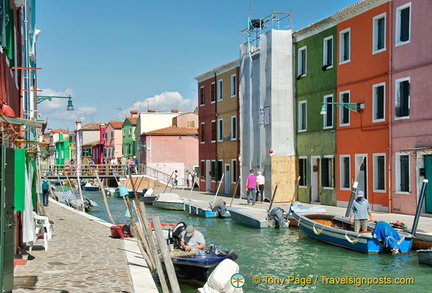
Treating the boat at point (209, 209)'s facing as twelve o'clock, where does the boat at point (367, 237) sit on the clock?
the boat at point (367, 237) is roughly at 7 o'clock from the boat at point (209, 209).

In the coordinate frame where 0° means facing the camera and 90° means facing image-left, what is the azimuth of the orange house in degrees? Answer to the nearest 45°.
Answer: approximately 45°

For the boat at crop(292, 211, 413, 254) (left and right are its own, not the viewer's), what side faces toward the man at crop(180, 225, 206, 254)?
left

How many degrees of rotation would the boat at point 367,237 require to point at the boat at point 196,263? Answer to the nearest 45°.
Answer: approximately 90° to its left

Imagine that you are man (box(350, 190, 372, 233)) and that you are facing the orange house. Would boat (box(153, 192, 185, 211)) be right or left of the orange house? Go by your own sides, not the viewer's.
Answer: left

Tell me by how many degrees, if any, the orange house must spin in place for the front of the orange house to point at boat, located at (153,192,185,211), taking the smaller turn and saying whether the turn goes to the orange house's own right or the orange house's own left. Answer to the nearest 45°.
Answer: approximately 90° to the orange house's own right

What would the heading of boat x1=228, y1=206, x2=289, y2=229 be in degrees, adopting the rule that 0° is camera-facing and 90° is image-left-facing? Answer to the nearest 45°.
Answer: approximately 135°

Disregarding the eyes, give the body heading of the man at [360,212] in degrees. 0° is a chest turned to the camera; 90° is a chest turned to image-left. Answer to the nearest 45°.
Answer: approximately 0°

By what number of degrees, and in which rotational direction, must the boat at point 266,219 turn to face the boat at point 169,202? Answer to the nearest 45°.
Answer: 0° — it already faces it

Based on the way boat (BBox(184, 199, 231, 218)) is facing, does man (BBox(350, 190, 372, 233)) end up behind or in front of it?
behind

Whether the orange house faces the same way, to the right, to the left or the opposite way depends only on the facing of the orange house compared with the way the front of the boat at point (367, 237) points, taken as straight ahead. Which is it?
to the left

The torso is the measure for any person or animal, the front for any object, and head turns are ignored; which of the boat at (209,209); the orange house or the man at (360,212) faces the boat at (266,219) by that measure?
the orange house

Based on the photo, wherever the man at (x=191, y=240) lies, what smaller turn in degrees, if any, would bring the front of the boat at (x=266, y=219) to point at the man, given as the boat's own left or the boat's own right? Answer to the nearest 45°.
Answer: approximately 135° to the boat's own left
